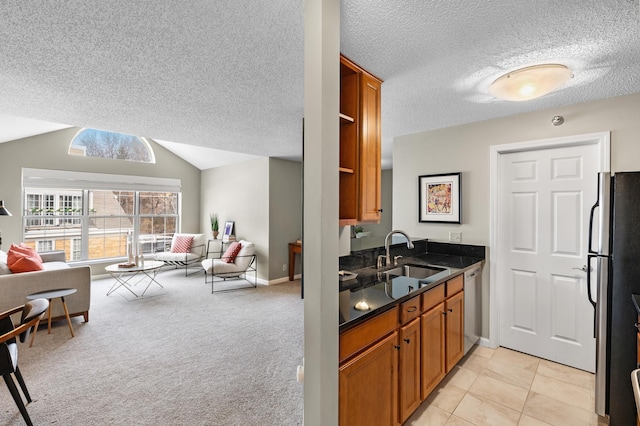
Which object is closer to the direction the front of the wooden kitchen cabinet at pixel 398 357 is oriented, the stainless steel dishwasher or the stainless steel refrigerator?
the stainless steel refrigerator

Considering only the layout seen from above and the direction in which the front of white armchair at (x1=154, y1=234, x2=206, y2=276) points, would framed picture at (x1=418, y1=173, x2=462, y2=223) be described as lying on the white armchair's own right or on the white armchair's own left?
on the white armchair's own left

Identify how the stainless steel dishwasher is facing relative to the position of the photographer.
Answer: facing to the right of the viewer

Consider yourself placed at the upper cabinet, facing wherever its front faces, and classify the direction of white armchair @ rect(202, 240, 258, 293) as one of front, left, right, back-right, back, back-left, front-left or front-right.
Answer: back

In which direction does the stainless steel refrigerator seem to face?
to the viewer's left

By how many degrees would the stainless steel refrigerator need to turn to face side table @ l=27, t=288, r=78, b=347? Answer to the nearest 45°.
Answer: approximately 45° to its left

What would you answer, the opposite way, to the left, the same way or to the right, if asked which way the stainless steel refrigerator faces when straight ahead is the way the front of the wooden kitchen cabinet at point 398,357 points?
the opposite way

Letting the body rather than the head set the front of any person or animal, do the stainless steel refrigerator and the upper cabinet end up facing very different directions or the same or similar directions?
very different directions
